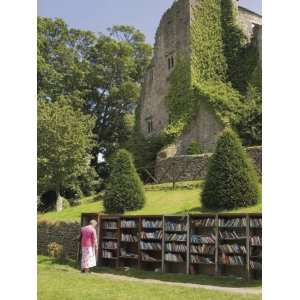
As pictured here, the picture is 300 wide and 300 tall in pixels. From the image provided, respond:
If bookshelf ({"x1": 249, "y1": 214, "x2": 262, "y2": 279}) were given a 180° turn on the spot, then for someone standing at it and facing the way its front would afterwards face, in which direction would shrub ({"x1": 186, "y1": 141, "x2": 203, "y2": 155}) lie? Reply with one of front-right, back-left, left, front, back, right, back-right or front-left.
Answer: front-left

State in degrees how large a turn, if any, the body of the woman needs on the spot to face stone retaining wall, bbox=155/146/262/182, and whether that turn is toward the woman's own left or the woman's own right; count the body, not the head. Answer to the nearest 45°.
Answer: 0° — they already face it

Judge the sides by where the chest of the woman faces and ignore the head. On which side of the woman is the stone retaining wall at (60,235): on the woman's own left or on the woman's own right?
on the woman's own left

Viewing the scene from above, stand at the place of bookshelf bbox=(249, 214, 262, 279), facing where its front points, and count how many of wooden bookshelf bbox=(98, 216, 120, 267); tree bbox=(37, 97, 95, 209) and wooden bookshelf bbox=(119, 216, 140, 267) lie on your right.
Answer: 3

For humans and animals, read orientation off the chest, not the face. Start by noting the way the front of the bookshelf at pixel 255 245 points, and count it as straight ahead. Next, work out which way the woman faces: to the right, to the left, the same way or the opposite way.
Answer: the opposite way

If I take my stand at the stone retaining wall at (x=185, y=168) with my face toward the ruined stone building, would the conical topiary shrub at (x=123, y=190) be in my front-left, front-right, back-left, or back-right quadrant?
back-left

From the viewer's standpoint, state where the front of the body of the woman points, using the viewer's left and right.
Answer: facing away from the viewer and to the right of the viewer

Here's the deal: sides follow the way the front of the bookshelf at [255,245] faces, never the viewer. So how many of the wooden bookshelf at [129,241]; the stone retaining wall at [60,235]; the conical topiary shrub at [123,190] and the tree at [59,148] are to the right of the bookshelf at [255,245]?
4

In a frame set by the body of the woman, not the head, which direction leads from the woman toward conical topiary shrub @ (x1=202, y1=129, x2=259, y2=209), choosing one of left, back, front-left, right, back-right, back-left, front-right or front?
front-right

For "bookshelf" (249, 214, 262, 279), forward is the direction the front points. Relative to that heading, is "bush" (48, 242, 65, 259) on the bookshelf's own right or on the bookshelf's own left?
on the bookshelf's own right

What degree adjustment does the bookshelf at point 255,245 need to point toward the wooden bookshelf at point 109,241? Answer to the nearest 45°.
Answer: approximately 90° to its right

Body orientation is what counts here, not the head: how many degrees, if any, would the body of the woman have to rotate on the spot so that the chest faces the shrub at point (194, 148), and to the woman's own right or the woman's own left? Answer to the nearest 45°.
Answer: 0° — they already face it

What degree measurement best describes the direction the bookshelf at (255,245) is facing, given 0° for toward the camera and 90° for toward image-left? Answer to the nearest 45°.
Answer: approximately 45°

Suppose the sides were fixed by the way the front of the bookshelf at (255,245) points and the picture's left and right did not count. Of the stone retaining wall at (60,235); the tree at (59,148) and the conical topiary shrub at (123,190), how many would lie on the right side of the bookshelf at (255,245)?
3
